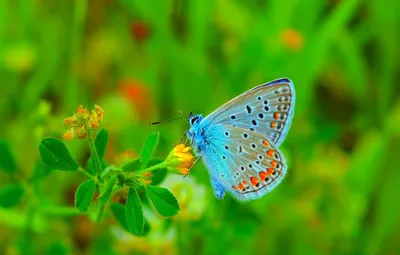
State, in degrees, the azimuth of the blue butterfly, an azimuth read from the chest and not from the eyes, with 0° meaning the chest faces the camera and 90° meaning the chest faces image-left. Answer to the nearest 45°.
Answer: approximately 90°

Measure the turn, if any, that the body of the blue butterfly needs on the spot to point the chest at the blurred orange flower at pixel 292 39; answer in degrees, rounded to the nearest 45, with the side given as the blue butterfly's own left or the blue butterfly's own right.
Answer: approximately 90° to the blue butterfly's own right
